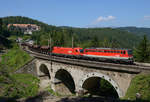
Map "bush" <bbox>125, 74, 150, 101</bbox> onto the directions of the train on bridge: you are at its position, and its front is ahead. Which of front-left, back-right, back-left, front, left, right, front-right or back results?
front-right

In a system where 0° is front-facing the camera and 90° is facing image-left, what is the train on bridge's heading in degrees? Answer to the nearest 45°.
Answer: approximately 315°
